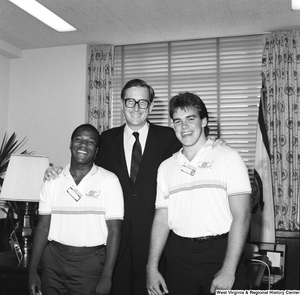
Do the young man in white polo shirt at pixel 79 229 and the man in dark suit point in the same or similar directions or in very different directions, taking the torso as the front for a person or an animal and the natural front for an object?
same or similar directions

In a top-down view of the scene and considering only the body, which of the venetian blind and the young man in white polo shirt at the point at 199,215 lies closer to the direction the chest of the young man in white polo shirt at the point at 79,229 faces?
the young man in white polo shirt

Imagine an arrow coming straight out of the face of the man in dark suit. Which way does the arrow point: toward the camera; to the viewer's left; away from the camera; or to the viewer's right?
toward the camera

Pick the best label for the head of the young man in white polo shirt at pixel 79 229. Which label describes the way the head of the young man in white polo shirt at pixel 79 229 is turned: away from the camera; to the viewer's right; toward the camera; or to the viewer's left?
toward the camera

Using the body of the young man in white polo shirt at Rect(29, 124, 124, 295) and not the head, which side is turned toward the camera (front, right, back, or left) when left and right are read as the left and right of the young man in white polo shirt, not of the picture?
front

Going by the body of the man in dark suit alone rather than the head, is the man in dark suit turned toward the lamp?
no

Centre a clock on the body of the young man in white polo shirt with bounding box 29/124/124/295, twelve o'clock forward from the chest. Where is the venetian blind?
The venetian blind is roughly at 7 o'clock from the young man in white polo shirt.

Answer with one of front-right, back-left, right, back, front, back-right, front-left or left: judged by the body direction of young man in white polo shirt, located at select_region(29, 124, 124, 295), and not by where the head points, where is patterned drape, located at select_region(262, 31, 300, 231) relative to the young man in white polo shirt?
back-left

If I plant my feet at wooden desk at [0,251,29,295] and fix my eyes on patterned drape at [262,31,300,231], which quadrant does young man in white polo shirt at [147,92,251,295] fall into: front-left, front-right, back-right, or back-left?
front-right

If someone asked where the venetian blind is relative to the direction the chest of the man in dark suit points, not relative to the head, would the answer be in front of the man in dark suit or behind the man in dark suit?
behind

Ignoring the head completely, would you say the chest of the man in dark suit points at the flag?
no

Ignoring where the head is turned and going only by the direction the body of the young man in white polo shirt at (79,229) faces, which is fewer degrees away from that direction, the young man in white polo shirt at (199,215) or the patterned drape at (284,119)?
the young man in white polo shirt

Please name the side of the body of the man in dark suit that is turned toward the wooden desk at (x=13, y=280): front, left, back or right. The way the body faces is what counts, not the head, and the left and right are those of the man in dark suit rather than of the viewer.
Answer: right

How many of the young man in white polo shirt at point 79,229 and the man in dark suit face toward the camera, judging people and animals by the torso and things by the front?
2

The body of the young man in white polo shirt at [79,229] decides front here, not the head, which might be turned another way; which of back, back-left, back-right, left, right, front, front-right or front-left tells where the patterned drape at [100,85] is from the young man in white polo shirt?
back

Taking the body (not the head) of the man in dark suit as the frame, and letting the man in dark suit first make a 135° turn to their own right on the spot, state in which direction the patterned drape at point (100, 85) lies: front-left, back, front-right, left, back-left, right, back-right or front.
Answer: front-right

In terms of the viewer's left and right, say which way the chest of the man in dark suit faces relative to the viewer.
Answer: facing the viewer
